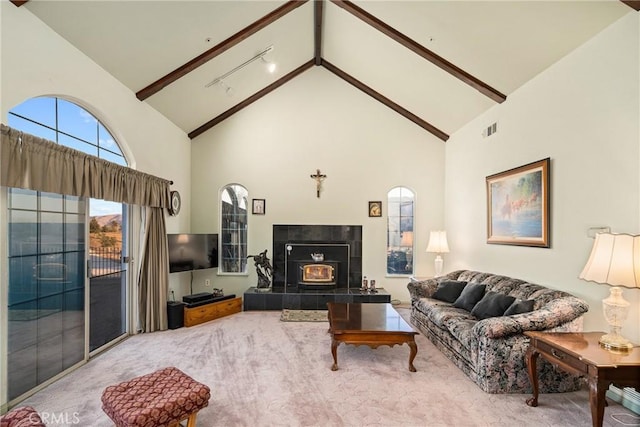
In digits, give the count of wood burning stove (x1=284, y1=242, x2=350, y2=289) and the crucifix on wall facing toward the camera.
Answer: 2

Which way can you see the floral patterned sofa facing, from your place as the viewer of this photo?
facing the viewer and to the left of the viewer

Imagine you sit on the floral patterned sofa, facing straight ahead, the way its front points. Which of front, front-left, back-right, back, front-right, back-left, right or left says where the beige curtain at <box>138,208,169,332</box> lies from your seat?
front-right

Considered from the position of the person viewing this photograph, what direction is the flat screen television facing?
facing the viewer and to the right of the viewer

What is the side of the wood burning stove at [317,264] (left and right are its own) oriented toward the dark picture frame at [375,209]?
left

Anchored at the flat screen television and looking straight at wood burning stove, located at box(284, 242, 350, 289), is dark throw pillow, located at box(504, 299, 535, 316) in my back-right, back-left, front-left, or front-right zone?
front-right

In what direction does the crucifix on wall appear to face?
toward the camera

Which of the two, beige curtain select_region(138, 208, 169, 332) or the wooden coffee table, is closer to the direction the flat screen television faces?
the wooden coffee table

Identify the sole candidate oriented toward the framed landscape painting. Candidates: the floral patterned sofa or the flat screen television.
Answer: the flat screen television

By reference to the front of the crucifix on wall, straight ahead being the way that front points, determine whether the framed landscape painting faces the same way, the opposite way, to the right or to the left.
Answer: to the right

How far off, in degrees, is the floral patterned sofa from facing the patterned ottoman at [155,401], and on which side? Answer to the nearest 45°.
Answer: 0° — it already faces it

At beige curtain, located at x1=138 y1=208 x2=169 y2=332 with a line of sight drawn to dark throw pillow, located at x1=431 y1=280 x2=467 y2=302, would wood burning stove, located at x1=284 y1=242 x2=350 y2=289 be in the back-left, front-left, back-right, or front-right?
front-left

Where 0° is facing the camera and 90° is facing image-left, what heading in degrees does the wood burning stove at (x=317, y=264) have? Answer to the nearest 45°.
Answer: approximately 0°
